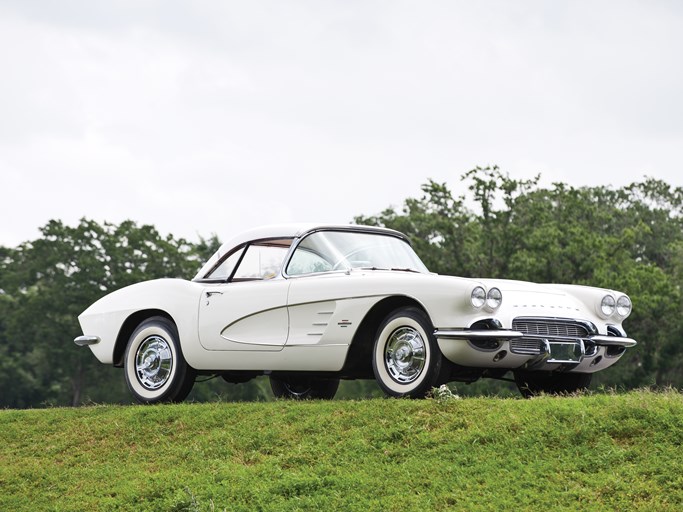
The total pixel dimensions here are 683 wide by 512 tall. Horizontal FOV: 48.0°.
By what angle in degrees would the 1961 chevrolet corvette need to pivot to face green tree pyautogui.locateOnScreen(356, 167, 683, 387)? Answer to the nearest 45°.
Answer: approximately 135° to its left

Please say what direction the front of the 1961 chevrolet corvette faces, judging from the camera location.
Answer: facing the viewer and to the right of the viewer
